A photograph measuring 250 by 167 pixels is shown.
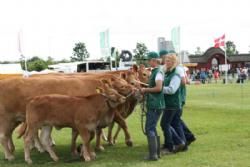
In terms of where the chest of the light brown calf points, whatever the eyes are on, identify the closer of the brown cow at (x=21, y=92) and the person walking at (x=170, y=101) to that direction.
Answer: the person walking

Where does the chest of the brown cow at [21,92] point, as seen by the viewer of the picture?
to the viewer's right

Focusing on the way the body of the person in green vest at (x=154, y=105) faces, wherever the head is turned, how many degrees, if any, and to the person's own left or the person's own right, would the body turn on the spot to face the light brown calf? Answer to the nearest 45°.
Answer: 0° — they already face it

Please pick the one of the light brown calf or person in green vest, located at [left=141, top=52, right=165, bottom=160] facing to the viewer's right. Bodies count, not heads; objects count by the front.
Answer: the light brown calf

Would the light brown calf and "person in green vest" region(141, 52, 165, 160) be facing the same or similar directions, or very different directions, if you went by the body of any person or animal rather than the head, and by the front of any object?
very different directions

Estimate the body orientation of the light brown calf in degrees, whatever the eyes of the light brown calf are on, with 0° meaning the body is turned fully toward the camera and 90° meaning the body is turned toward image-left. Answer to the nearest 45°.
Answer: approximately 270°

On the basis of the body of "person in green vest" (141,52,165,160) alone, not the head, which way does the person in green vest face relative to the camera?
to the viewer's left

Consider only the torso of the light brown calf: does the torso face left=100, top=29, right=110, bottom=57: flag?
no

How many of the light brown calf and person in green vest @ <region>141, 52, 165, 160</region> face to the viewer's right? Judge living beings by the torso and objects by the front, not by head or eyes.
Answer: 1

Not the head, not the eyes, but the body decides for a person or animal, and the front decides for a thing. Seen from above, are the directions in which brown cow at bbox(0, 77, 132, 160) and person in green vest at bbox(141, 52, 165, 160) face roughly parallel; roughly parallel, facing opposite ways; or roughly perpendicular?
roughly parallel, facing opposite ways

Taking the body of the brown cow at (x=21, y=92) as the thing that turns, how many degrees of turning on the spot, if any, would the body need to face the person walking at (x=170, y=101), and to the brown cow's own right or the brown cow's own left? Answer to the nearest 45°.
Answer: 0° — it already faces them

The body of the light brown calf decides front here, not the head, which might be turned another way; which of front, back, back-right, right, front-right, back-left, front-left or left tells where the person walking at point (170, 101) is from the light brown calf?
front

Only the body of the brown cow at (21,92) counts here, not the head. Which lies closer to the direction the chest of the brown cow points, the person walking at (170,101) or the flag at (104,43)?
the person walking

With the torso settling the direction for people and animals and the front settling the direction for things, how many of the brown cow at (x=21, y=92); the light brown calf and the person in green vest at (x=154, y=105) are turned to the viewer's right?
2
